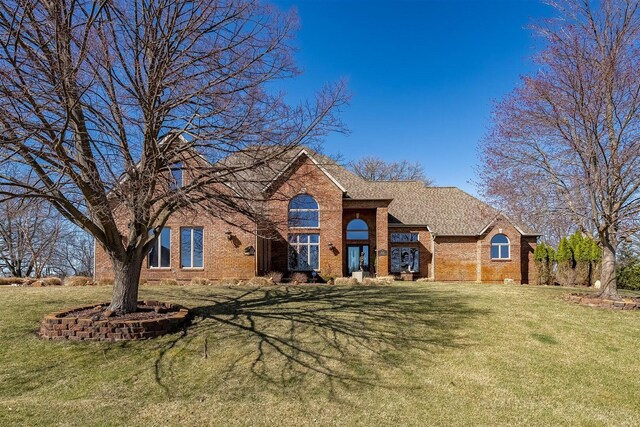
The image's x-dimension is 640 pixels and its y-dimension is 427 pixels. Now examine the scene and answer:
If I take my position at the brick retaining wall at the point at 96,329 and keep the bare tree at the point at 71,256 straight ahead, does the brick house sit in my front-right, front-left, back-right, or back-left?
front-right

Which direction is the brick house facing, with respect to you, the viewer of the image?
facing the viewer

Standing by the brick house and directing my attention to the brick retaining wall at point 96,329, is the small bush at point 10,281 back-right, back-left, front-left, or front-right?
front-right

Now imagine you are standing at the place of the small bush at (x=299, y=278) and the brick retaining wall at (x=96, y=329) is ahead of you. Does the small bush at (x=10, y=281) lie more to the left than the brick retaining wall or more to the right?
right

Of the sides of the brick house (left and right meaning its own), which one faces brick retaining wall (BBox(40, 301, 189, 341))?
front

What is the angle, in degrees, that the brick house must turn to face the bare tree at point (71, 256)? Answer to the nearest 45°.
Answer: approximately 135° to its right

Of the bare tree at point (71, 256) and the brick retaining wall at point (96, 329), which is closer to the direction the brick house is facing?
the brick retaining wall

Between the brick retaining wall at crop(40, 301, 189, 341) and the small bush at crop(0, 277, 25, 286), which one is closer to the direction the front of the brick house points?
the brick retaining wall
